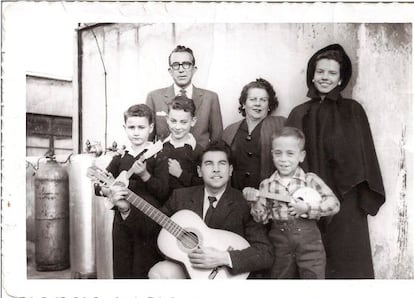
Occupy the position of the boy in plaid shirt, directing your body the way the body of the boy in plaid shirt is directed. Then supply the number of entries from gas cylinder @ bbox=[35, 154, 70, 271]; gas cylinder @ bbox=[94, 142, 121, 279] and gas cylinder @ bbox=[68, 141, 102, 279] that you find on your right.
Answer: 3

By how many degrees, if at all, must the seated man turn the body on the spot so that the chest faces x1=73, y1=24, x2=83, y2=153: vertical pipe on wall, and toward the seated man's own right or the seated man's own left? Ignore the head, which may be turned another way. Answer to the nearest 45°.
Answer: approximately 90° to the seated man's own right

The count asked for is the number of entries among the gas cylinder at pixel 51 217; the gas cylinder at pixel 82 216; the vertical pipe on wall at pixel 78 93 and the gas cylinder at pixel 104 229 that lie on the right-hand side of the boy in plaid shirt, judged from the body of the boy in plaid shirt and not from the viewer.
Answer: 4

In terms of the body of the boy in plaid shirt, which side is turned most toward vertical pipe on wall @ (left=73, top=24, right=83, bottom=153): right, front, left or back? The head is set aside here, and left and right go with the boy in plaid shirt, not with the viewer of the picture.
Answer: right

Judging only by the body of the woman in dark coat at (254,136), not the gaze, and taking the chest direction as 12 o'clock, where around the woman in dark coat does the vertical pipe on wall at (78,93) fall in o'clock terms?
The vertical pipe on wall is roughly at 3 o'clock from the woman in dark coat.

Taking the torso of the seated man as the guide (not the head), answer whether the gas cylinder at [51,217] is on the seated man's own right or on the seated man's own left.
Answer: on the seated man's own right

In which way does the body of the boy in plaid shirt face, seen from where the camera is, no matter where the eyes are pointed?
toward the camera

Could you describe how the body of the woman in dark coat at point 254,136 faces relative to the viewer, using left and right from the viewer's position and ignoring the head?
facing the viewer

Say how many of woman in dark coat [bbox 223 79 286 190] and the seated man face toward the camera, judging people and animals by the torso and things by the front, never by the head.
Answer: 2

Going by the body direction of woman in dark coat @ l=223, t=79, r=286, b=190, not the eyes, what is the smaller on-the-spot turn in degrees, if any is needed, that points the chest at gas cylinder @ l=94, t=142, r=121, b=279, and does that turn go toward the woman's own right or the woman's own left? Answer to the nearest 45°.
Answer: approximately 90° to the woman's own right

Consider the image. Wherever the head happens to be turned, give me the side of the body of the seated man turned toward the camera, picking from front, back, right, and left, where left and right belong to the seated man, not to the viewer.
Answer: front
